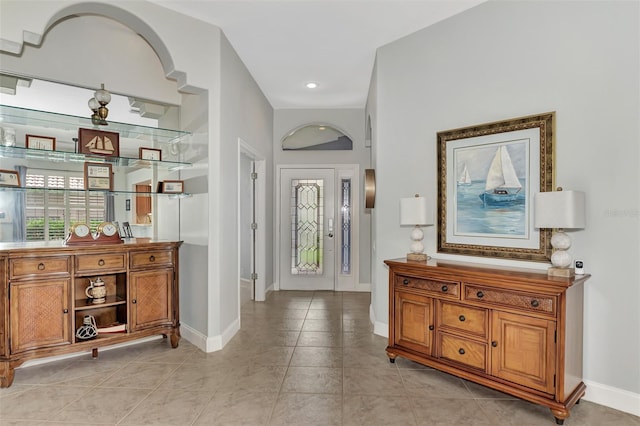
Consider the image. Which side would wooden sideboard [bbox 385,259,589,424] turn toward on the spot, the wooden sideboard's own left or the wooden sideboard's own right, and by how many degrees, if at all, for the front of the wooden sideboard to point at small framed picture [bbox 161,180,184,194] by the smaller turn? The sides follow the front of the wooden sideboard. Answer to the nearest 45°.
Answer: approximately 45° to the wooden sideboard's own right

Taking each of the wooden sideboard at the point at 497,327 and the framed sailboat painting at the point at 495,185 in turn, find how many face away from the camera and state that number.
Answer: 0

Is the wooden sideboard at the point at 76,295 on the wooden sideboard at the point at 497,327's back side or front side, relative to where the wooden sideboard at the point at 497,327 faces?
on the front side

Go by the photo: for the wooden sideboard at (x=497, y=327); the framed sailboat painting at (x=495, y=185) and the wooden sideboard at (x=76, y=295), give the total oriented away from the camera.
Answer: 0

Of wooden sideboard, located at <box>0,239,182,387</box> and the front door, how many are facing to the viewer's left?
0

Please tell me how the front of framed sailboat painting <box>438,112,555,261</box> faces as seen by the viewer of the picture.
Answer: facing the viewer and to the left of the viewer

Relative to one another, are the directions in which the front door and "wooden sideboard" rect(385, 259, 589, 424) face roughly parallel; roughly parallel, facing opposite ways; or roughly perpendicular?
roughly perpendicular

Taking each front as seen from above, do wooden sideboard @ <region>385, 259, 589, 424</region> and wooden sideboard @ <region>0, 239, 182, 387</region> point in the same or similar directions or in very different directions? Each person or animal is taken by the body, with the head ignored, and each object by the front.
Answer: very different directions

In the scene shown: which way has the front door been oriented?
toward the camera

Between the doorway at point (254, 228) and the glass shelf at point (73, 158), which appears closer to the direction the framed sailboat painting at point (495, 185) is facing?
the glass shelf

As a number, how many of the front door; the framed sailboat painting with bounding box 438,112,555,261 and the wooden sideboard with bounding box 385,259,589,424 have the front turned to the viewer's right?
0

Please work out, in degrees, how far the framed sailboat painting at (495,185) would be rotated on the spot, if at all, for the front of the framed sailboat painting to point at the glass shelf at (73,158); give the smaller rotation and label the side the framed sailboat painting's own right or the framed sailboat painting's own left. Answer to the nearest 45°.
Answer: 0° — it already faces it
